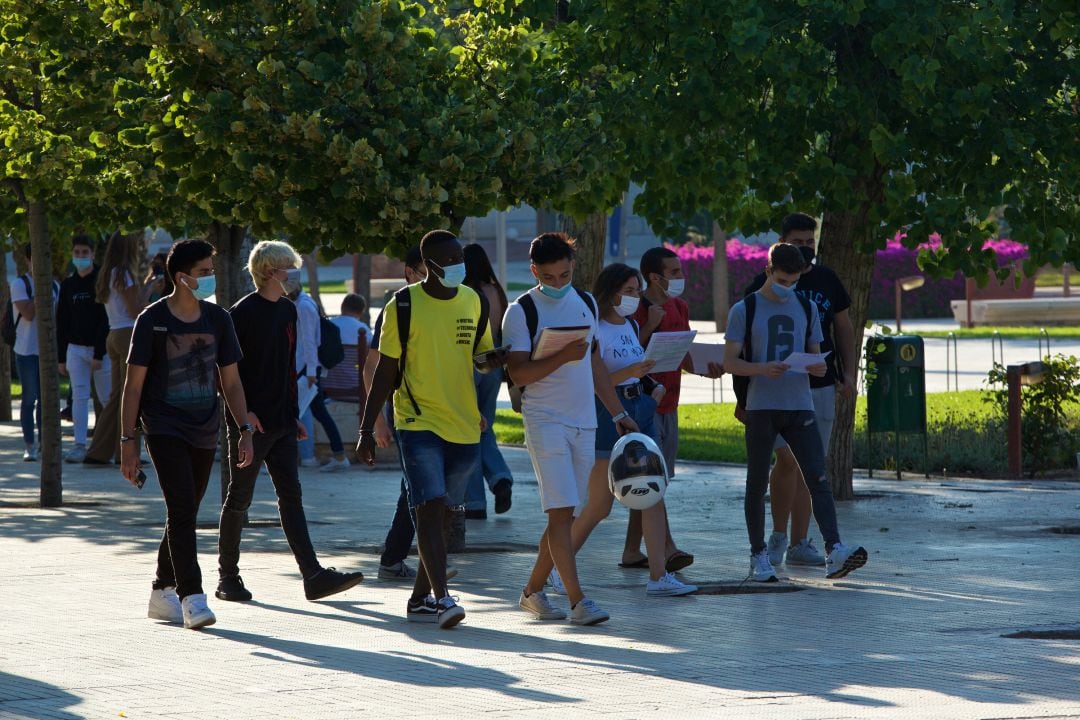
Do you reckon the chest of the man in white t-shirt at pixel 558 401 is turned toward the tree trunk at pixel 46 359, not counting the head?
no

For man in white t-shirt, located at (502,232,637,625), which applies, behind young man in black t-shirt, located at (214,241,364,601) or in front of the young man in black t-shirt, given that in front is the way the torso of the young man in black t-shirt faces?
in front

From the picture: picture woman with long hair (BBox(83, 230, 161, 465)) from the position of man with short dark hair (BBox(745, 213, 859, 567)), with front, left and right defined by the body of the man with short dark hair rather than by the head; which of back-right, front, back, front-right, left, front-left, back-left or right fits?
back-right

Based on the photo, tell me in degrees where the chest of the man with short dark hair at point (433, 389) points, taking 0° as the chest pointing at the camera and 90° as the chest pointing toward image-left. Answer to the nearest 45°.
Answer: approximately 315°

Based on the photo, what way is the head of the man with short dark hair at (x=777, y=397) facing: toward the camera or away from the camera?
toward the camera

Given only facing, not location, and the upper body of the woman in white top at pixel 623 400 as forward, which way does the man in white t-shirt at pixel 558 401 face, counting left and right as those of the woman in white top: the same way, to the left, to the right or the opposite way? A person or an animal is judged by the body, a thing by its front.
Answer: the same way

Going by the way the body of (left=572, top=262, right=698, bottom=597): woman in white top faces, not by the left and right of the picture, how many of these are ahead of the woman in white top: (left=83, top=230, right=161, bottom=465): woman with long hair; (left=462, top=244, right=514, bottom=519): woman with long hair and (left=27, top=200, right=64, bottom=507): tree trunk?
0

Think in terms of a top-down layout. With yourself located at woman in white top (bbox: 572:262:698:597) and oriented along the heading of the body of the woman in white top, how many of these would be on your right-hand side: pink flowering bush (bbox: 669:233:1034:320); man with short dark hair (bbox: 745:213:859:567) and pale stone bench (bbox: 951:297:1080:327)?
0

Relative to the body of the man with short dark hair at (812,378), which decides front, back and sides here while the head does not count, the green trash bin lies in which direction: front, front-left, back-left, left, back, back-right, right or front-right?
back

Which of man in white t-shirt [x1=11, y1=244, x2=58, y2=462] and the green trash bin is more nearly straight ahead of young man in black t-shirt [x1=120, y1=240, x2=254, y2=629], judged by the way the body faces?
the green trash bin

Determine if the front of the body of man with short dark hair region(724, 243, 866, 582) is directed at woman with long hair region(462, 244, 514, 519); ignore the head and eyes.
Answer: no

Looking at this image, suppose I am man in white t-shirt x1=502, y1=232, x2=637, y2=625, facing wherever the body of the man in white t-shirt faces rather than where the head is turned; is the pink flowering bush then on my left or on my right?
on my left

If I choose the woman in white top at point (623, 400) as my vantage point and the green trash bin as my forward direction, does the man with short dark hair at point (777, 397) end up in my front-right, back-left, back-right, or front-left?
front-right
